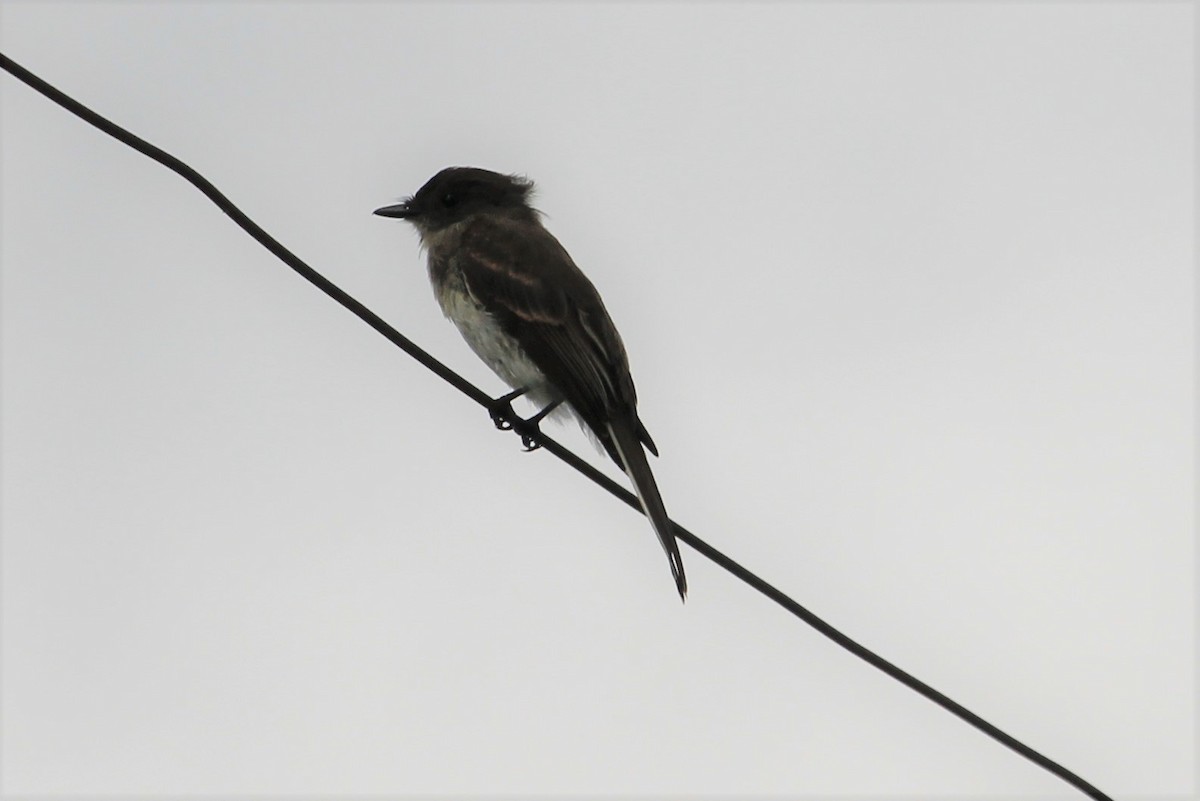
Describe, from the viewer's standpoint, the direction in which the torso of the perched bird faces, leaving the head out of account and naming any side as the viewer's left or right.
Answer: facing to the left of the viewer
